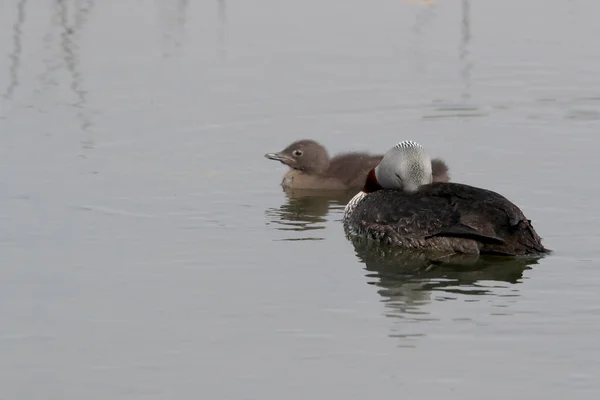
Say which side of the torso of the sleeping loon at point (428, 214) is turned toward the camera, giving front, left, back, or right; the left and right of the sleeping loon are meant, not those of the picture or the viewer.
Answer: left

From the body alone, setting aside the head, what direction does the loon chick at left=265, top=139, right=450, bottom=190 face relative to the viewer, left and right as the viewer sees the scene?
facing to the left of the viewer
